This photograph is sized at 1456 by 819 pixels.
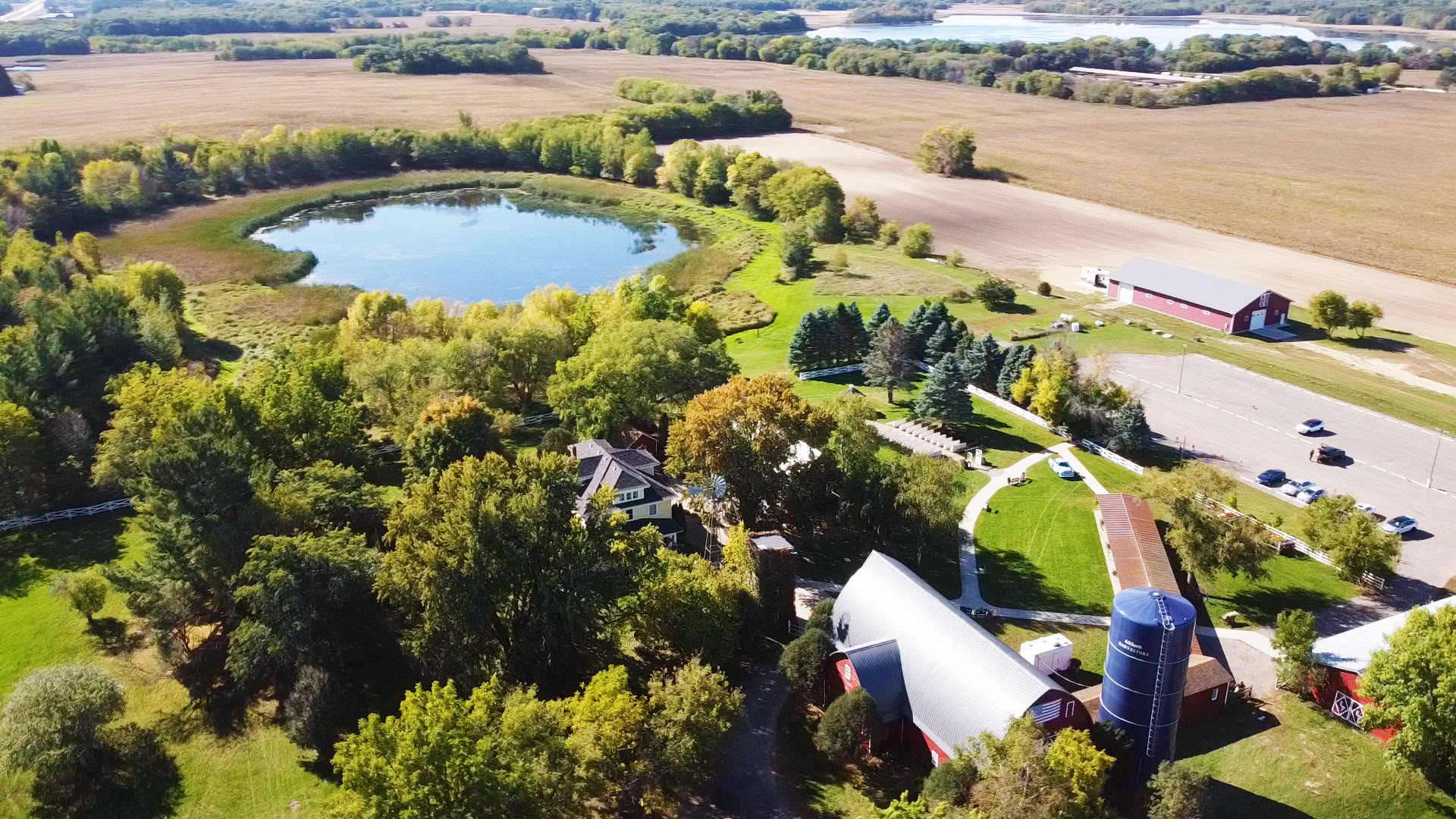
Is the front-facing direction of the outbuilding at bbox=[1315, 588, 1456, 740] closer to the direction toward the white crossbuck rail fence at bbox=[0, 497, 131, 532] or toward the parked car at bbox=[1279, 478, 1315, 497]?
the white crossbuck rail fence

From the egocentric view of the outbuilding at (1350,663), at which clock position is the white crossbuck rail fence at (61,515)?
The white crossbuck rail fence is roughly at 1 o'clock from the outbuilding.

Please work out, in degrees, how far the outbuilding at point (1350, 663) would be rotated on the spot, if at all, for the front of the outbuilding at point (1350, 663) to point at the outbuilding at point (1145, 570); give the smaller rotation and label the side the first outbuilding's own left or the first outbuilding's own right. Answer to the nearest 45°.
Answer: approximately 90° to the first outbuilding's own right

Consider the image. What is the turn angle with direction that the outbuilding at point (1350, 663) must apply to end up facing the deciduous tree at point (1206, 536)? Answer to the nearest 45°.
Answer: approximately 90° to its right

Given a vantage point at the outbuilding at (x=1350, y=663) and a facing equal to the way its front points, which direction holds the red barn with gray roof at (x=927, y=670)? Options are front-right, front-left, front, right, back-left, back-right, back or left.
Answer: front

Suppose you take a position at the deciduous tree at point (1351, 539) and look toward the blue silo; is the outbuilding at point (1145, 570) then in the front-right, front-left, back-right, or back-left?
front-right

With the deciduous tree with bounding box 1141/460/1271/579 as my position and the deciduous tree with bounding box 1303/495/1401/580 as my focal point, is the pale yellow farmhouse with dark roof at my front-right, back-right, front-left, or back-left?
back-left

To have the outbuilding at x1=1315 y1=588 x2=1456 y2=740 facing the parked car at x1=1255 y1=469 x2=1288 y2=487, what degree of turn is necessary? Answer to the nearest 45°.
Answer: approximately 135° to its right

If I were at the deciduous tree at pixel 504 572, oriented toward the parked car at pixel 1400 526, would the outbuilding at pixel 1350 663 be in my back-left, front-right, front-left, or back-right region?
front-right

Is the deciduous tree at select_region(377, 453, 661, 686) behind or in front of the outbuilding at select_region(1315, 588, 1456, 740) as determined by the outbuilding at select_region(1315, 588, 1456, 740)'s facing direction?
in front

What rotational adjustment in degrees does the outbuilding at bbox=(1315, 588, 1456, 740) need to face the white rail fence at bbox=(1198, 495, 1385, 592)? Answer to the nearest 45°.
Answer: approximately 135° to its right
